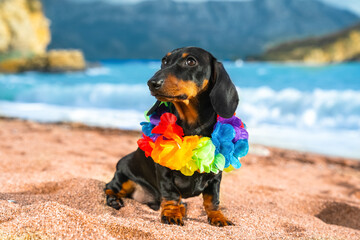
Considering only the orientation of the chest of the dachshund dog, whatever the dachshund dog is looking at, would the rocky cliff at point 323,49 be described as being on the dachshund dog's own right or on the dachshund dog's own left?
on the dachshund dog's own left

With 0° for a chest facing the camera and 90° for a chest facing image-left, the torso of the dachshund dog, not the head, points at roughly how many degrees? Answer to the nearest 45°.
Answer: approximately 315°
